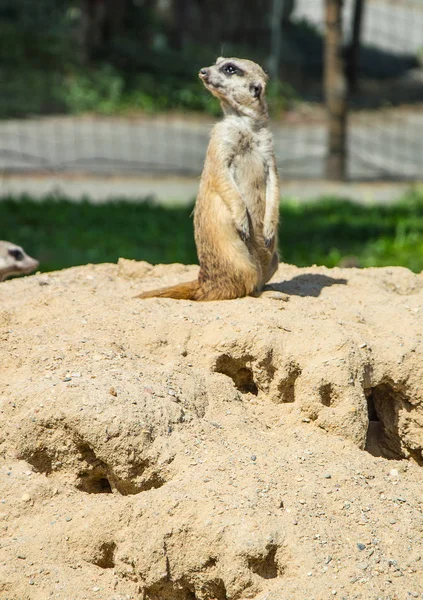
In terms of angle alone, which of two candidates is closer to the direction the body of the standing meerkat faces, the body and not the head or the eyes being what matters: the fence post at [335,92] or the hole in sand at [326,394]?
the hole in sand

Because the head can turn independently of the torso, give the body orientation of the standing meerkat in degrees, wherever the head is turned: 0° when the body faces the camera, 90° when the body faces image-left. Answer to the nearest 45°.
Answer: approximately 315°

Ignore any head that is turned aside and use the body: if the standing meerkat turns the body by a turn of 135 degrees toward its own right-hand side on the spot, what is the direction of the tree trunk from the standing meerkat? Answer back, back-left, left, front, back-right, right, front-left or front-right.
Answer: right

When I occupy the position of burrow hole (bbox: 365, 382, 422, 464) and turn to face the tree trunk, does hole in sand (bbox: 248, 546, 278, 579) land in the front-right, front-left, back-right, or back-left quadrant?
back-left

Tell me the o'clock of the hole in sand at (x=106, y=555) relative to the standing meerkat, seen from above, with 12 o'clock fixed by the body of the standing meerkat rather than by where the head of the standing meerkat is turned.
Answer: The hole in sand is roughly at 2 o'clock from the standing meerkat.

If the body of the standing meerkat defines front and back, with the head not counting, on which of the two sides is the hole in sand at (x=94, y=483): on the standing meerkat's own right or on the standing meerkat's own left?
on the standing meerkat's own right
